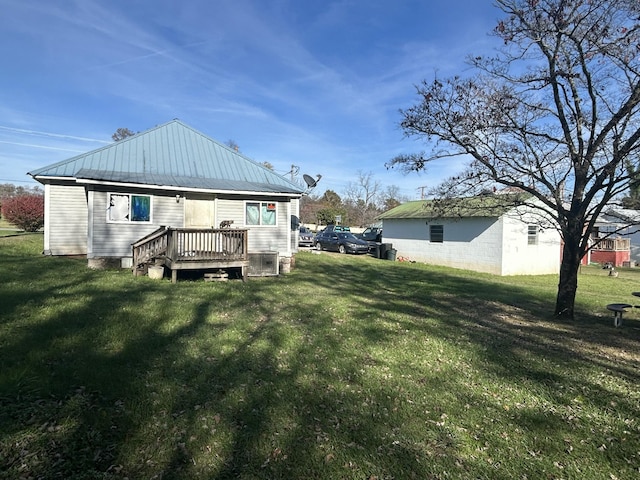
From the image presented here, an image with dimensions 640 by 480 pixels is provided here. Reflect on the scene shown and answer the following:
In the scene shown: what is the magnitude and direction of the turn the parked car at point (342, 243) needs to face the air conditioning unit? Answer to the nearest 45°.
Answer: approximately 45° to its right

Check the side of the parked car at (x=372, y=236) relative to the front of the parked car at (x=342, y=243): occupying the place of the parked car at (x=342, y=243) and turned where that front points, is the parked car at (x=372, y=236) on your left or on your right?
on your left

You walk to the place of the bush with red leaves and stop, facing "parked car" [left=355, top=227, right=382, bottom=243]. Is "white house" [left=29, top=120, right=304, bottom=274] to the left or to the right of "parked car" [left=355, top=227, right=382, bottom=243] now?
right
